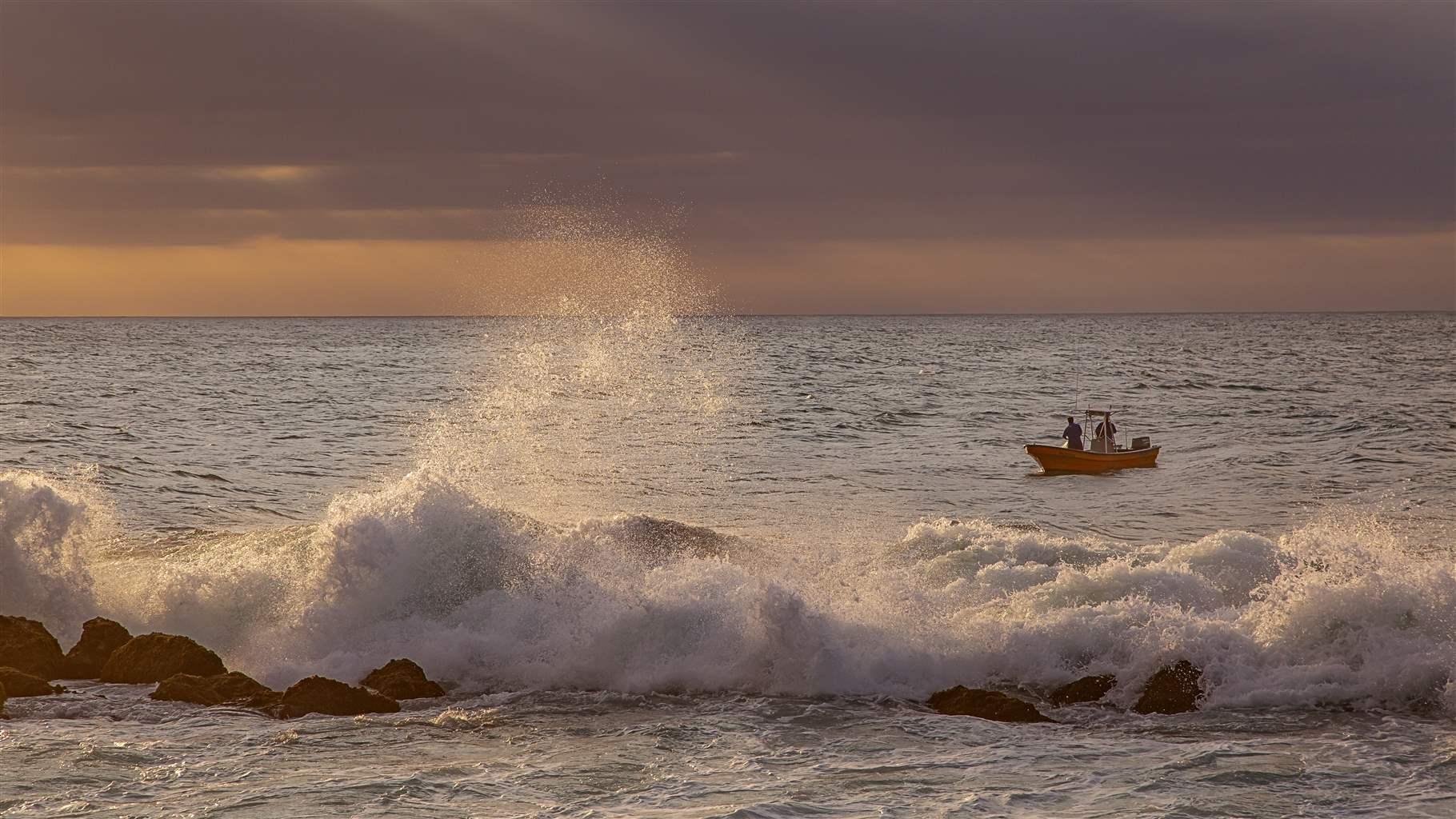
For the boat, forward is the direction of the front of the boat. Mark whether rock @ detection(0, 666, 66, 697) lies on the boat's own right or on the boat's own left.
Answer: on the boat's own left

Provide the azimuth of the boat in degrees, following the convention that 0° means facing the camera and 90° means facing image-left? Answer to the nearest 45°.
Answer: approximately 90°

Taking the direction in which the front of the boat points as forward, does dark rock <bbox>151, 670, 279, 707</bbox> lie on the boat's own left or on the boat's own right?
on the boat's own left

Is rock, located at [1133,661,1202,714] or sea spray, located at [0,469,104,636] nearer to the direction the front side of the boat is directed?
the sea spray

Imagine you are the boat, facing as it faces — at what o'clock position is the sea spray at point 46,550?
The sea spray is roughly at 10 o'clock from the boat.

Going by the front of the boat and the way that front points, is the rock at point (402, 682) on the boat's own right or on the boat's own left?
on the boat's own left

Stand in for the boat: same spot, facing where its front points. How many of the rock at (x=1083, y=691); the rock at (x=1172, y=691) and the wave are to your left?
3

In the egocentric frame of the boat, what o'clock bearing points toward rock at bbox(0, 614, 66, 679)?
The rock is roughly at 10 o'clock from the boat.

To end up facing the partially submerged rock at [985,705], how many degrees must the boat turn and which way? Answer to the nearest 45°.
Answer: approximately 90° to its left

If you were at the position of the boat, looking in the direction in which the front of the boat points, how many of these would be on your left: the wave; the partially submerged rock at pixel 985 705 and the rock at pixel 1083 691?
3

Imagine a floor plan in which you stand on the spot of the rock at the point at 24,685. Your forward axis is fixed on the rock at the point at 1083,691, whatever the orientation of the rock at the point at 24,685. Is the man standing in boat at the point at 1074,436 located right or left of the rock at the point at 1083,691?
left

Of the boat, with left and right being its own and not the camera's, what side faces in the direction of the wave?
left
